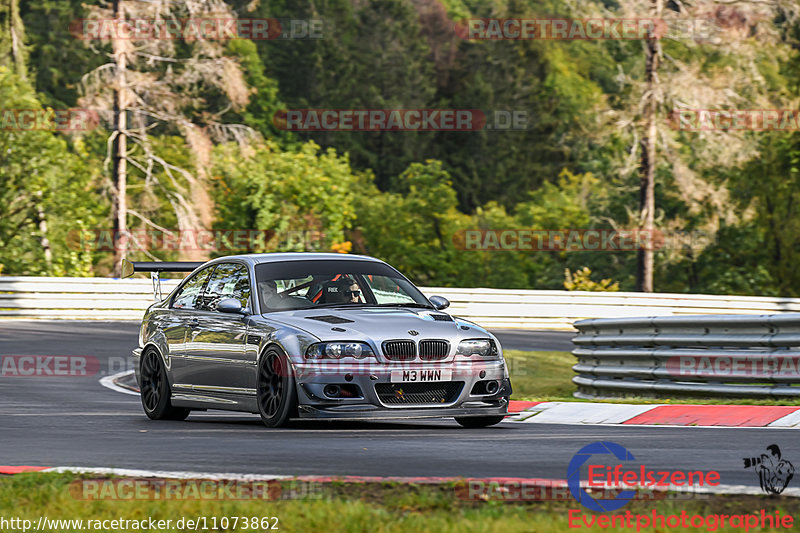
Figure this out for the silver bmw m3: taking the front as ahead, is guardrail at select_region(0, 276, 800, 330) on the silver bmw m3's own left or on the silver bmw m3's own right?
on the silver bmw m3's own left

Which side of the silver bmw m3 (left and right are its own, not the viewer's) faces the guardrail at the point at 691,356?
left

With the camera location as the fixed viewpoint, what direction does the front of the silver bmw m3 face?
facing the viewer and to the right of the viewer

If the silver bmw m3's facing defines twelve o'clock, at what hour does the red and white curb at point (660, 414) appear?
The red and white curb is roughly at 10 o'clock from the silver bmw m3.

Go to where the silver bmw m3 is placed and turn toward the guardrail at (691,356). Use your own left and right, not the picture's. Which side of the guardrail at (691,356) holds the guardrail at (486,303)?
left

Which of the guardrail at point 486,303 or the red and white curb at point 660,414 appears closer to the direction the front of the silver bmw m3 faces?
the red and white curb
